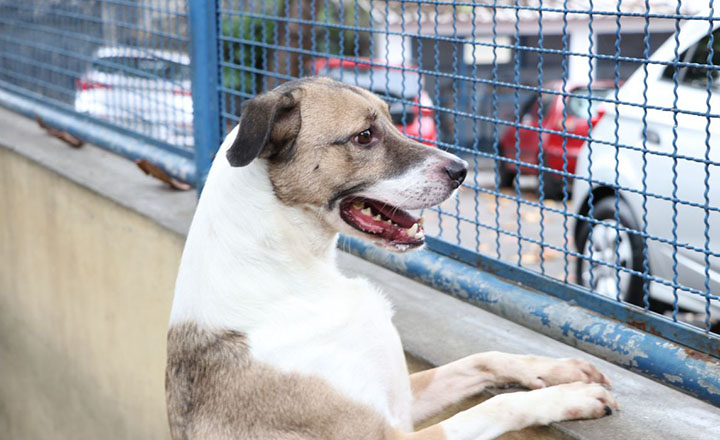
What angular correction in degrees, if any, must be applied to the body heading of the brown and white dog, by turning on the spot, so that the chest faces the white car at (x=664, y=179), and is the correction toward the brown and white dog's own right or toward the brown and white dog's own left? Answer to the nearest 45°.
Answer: approximately 45° to the brown and white dog's own left

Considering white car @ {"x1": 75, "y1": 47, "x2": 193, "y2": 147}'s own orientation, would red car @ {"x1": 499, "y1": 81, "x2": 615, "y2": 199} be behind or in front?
in front

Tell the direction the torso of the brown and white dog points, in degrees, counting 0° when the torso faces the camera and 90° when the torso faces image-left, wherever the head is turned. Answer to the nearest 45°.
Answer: approximately 270°

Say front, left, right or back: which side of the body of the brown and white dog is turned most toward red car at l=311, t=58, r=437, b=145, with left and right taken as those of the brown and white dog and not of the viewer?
left
